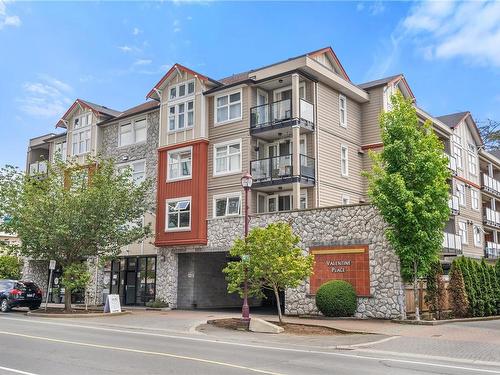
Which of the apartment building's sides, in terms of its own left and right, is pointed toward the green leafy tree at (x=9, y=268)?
right

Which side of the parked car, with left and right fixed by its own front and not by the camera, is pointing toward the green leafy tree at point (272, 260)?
back

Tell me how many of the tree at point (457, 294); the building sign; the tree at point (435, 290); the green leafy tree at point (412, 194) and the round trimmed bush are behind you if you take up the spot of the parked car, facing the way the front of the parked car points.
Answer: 5

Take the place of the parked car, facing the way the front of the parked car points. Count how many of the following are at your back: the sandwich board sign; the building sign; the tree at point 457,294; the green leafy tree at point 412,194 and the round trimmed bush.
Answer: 5

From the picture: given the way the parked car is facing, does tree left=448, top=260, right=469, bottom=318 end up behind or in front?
behind

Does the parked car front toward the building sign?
no

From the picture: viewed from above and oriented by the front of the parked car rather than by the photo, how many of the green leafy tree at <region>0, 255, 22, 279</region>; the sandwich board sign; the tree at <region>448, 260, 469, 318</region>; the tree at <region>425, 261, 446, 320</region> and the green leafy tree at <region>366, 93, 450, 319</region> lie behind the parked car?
4

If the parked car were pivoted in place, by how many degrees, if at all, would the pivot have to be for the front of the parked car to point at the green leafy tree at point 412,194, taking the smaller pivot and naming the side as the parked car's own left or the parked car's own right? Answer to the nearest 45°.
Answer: approximately 180°

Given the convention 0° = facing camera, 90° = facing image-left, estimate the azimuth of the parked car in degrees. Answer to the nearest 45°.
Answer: approximately 135°

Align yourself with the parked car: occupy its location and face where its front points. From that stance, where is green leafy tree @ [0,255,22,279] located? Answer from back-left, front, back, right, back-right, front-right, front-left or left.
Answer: front-right

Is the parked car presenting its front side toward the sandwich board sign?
no

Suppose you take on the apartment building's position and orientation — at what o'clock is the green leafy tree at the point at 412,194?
The green leafy tree is roughly at 9 o'clock from the apartment building.

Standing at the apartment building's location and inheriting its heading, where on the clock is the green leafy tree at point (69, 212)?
The green leafy tree is roughly at 1 o'clock from the apartment building.

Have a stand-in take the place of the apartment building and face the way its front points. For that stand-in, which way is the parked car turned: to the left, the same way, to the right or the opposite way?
to the right

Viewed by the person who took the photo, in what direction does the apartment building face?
facing the viewer and to the left of the viewer

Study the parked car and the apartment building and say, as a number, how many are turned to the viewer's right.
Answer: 0
